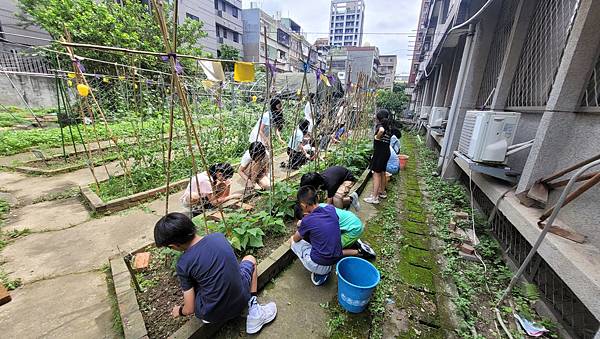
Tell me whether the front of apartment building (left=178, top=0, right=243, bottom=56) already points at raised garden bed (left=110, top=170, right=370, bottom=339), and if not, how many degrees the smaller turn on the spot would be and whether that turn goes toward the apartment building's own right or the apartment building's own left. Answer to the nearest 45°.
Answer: approximately 45° to the apartment building's own right

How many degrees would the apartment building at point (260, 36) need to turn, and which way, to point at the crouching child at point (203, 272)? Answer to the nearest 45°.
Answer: approximately 45° to its right

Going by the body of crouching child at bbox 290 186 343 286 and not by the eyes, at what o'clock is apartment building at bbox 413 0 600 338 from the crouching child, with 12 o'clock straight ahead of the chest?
The apartment building is roughly at 4 o'clock from the crouching child.

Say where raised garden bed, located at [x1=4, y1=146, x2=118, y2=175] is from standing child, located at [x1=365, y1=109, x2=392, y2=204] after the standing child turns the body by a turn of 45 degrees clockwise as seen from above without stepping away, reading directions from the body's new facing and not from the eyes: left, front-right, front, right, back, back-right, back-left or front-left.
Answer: front-left

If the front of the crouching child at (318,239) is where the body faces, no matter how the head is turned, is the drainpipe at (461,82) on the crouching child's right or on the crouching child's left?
on the crouching child's right

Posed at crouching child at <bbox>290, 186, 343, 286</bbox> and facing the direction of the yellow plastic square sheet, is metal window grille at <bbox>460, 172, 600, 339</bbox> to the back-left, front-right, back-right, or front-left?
back-right

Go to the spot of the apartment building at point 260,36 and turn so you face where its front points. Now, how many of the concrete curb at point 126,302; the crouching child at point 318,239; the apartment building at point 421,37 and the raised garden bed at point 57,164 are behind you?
0

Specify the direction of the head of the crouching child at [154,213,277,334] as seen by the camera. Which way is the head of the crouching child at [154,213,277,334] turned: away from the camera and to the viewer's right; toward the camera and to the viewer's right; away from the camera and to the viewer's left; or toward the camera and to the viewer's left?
away from the camera and to the viewer's left

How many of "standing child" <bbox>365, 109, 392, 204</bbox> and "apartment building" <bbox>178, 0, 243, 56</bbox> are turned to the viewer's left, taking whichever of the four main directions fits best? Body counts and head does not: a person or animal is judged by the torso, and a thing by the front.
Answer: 1

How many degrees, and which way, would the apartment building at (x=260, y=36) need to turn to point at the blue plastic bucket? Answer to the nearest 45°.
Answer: approximately 45° to its right

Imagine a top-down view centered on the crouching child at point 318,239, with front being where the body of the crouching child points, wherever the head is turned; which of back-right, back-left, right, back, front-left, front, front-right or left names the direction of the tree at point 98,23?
front

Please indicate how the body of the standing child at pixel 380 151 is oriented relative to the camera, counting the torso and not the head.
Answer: to the viewer's left

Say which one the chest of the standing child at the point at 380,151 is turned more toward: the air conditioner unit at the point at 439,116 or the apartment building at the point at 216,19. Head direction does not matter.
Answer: the apartment building

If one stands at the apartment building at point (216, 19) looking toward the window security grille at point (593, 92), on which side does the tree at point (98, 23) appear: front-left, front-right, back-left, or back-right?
front-right

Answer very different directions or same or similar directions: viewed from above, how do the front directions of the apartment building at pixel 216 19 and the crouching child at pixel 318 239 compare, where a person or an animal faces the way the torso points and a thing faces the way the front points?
very different directions

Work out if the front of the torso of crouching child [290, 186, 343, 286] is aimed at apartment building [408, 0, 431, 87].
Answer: no
